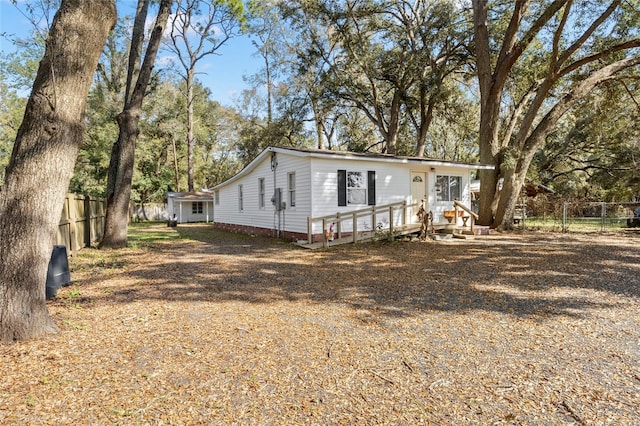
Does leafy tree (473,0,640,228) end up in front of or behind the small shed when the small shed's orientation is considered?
in front

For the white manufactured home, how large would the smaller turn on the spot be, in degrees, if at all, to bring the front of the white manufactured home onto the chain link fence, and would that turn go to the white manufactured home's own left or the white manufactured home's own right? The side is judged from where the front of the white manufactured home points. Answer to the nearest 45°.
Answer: approximately 90° to the white manufactured home's own left

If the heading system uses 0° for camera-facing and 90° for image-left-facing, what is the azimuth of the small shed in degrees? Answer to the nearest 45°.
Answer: approximately 0°

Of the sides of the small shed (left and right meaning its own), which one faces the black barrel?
front

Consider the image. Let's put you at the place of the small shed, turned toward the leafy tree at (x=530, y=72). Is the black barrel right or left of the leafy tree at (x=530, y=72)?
right

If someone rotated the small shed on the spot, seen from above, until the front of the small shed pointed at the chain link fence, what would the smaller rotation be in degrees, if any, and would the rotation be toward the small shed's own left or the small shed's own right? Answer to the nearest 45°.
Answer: approximately 45° to the small shed's own left

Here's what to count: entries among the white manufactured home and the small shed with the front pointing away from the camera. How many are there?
0

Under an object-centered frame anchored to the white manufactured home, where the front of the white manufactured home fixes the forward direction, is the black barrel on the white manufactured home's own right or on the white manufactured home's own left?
on the white manufactured home's own right

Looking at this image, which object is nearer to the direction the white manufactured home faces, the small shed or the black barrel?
the black barrel
